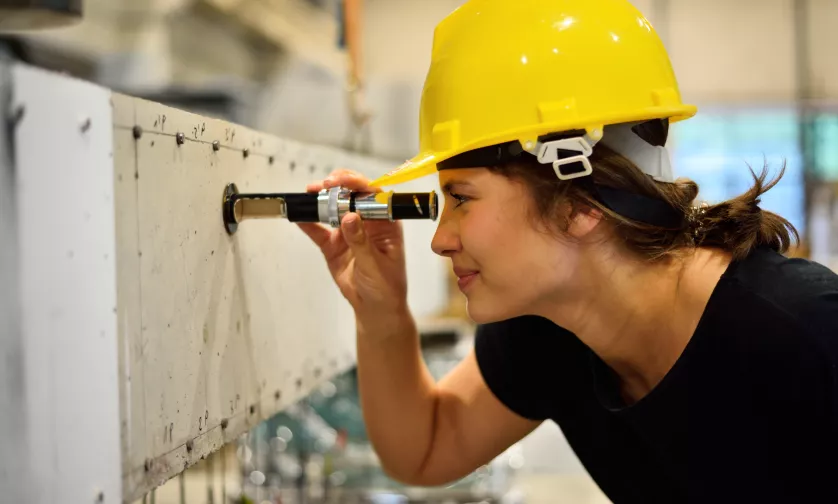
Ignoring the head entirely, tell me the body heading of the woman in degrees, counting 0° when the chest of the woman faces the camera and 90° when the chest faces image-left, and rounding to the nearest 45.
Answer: approximately 90°

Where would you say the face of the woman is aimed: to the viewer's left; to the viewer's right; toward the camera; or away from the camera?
to the viewer's left
